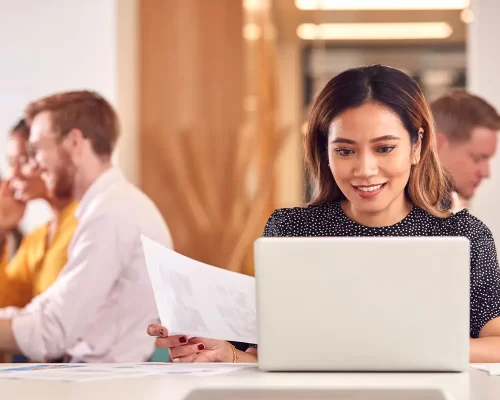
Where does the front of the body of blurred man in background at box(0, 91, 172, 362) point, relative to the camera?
to the viewer's left

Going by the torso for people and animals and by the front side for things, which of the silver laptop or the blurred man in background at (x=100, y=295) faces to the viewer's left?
the blurred man in background

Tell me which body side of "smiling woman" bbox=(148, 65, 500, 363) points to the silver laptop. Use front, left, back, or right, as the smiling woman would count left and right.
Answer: front

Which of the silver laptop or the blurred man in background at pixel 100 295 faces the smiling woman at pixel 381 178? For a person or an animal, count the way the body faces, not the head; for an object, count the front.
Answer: the silver laptop

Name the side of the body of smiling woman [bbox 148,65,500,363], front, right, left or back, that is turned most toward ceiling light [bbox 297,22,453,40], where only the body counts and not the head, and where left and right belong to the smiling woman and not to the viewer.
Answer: back

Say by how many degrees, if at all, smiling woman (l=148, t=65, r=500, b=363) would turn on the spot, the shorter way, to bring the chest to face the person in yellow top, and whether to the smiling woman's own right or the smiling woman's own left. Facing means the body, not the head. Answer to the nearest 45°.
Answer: approximately 135° to the smiling woman's own right

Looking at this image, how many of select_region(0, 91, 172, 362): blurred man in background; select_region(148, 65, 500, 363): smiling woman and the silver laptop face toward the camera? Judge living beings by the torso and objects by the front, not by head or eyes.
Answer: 1

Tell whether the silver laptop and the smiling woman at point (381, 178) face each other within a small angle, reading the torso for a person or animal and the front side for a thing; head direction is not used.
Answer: yes

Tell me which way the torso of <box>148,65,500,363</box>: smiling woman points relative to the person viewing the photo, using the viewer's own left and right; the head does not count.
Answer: facing the viewer

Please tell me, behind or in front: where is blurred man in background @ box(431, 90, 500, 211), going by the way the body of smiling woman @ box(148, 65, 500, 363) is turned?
behind

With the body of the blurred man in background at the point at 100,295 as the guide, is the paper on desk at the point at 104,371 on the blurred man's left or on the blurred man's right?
on the blurred man's left

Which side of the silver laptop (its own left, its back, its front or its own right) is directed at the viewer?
back

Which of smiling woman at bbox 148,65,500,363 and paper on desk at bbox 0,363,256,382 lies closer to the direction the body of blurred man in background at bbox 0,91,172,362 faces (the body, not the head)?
the paper on desk

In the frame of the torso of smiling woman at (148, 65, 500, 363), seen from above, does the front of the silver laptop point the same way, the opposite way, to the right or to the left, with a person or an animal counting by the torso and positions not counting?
the opposite way

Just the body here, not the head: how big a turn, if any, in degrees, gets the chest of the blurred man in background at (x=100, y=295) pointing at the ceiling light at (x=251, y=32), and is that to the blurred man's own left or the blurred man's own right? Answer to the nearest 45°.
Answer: approximately 90° to the blurred man's own right

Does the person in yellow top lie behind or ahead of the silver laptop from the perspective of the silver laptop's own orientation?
ahead

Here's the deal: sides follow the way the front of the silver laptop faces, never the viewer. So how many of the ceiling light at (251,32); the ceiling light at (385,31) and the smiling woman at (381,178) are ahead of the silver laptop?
3

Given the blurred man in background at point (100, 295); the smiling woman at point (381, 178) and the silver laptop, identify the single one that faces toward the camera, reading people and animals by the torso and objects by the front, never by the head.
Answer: the smiling woman

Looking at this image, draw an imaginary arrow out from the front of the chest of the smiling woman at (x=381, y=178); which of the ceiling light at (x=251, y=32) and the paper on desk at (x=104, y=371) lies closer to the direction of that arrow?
the paper on desk
